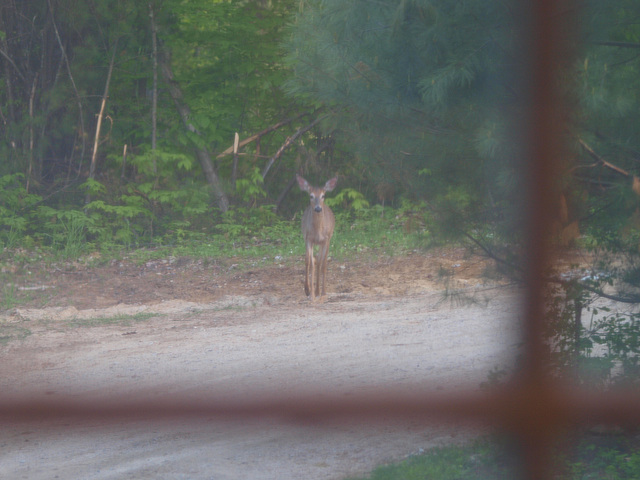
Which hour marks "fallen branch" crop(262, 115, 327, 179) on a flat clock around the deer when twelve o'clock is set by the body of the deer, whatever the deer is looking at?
The fallen branch is roughly at 6 o'clock from the deer.

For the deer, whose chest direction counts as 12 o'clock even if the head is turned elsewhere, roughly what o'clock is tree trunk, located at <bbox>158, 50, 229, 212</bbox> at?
The tree trunk is roughly at 5 o'clock from the deer.

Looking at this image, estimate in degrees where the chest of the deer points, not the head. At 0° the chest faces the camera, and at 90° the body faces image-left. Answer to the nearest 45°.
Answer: approximately 0°

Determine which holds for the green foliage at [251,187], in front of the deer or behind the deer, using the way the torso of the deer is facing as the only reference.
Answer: behind

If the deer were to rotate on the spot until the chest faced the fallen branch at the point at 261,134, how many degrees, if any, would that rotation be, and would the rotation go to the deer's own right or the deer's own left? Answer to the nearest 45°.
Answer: approximately 180°

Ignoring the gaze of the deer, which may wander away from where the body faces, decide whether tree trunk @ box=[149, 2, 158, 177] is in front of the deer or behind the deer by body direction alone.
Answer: behind

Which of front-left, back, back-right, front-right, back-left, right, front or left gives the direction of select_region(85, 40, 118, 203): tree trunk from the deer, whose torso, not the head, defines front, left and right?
back-right
